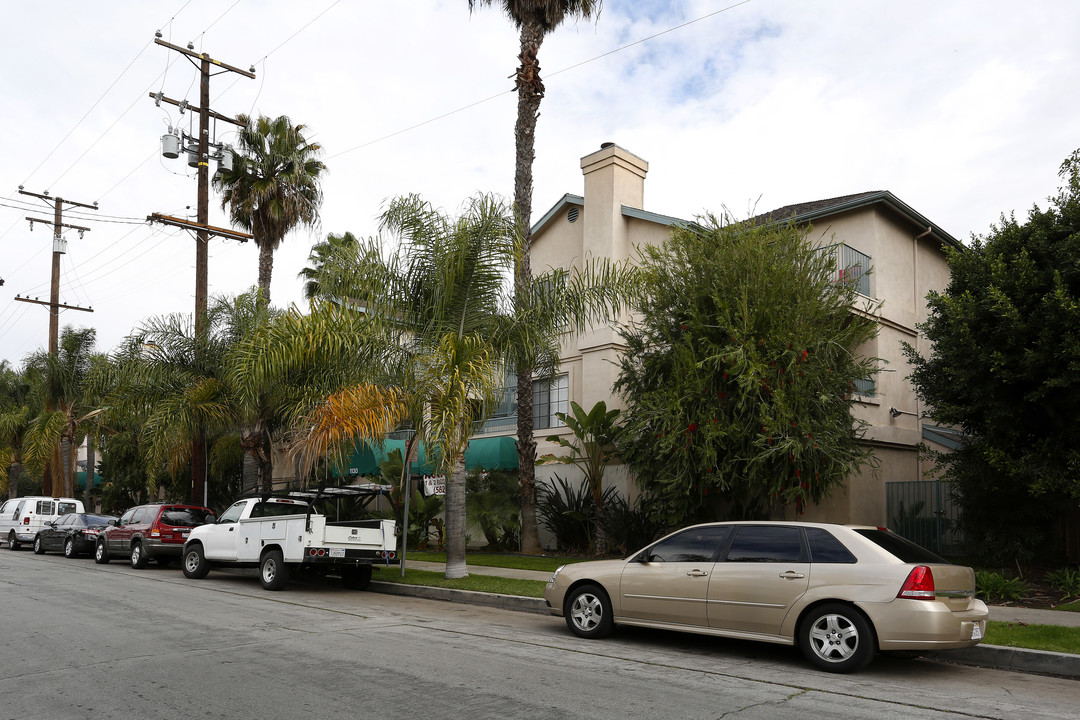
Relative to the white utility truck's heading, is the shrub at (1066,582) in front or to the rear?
to the rear

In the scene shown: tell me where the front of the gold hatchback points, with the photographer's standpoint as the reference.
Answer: facing away from the viewer and to the left of the viewer

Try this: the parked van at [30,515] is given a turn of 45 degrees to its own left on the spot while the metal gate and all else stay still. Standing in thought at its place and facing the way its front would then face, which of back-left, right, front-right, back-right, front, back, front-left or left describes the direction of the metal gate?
back-left

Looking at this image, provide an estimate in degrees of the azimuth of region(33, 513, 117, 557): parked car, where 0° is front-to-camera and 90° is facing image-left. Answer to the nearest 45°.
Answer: approximately 135°

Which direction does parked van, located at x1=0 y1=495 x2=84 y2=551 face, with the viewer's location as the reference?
facing away from the viewer and to the left of the viewer

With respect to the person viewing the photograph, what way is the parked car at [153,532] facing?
facing away from the viewer and to the left of the viewer

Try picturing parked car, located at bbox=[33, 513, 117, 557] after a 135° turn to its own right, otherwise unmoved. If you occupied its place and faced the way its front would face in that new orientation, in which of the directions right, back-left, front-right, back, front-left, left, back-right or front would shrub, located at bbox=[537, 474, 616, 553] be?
front-right

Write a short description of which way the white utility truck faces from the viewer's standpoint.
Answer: facing away from the viewer and to the left of the viewer

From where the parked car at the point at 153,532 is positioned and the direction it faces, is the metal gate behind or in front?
behind

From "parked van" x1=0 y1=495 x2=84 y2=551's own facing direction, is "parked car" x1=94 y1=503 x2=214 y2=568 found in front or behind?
behind

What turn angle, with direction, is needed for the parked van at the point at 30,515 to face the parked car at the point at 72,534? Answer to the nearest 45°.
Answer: approximately 135° to its left

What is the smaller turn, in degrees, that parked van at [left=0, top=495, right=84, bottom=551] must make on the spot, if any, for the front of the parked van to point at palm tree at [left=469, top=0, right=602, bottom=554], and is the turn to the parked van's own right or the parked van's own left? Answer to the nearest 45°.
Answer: approximately 180°
